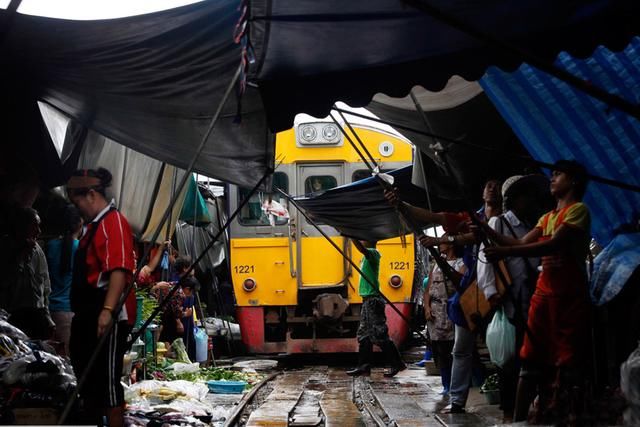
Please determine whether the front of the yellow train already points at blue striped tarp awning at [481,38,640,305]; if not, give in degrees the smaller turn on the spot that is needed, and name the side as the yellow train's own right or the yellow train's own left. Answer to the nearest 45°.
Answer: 0° — it already faces it

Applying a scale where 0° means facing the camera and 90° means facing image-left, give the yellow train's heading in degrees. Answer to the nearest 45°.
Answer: approximately 0°

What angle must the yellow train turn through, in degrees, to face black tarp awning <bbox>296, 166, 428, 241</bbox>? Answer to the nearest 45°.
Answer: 0° — it already faces it

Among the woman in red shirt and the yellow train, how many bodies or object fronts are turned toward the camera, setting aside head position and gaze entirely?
1
